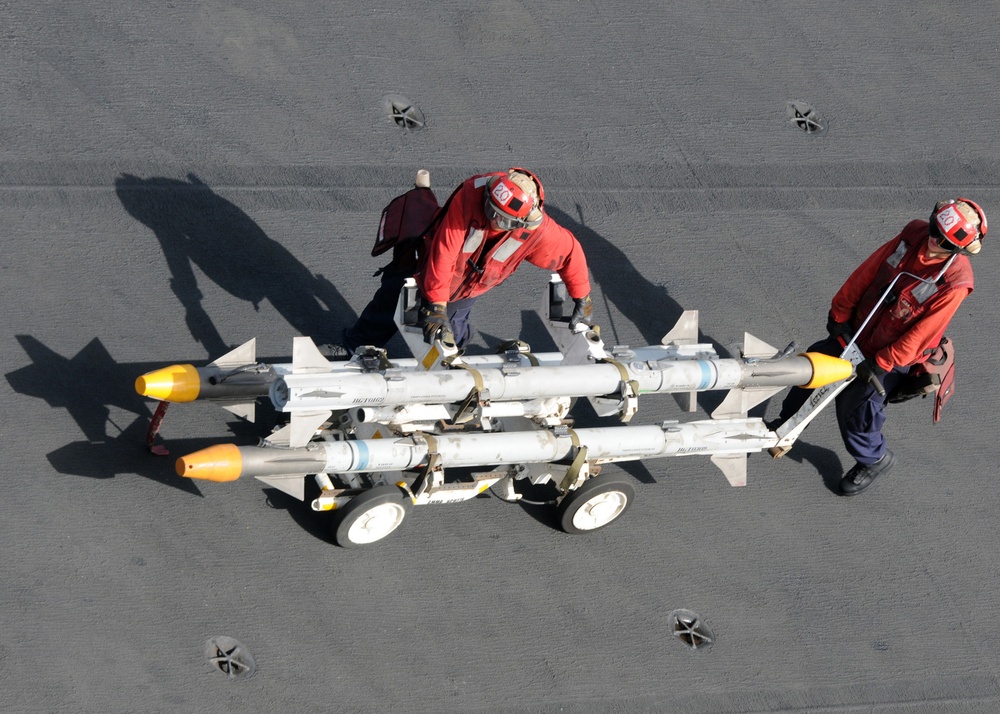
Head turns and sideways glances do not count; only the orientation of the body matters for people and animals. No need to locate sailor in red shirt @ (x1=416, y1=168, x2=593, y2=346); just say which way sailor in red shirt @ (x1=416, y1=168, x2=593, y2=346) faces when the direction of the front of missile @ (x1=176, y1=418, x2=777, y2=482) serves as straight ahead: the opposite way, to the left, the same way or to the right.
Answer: to the left

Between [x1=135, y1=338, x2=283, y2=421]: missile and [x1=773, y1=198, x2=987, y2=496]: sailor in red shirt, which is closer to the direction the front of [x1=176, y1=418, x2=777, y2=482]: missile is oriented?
the missile

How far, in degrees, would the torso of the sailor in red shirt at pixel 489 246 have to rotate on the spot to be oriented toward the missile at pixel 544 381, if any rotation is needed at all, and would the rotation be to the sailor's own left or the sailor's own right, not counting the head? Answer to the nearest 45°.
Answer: approximately 45° to the sailor's own left

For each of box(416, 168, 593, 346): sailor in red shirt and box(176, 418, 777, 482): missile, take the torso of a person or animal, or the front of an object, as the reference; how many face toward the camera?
1

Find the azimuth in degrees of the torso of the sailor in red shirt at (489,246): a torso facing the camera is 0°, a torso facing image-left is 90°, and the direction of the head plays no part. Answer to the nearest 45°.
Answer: approximately 0°

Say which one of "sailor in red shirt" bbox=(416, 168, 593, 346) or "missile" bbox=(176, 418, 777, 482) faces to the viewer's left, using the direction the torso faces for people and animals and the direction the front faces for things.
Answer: the missile

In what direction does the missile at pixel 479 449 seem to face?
to the viewer's left
